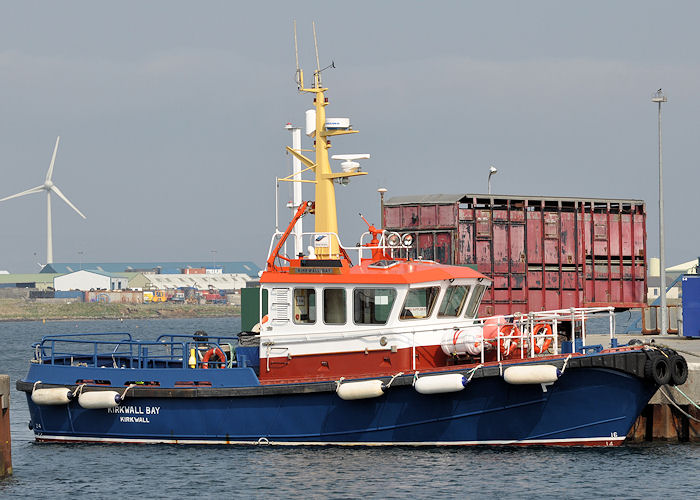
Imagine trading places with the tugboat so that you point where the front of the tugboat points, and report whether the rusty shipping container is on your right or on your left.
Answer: on your left

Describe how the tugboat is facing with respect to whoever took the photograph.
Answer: facing to the right of the viewer
